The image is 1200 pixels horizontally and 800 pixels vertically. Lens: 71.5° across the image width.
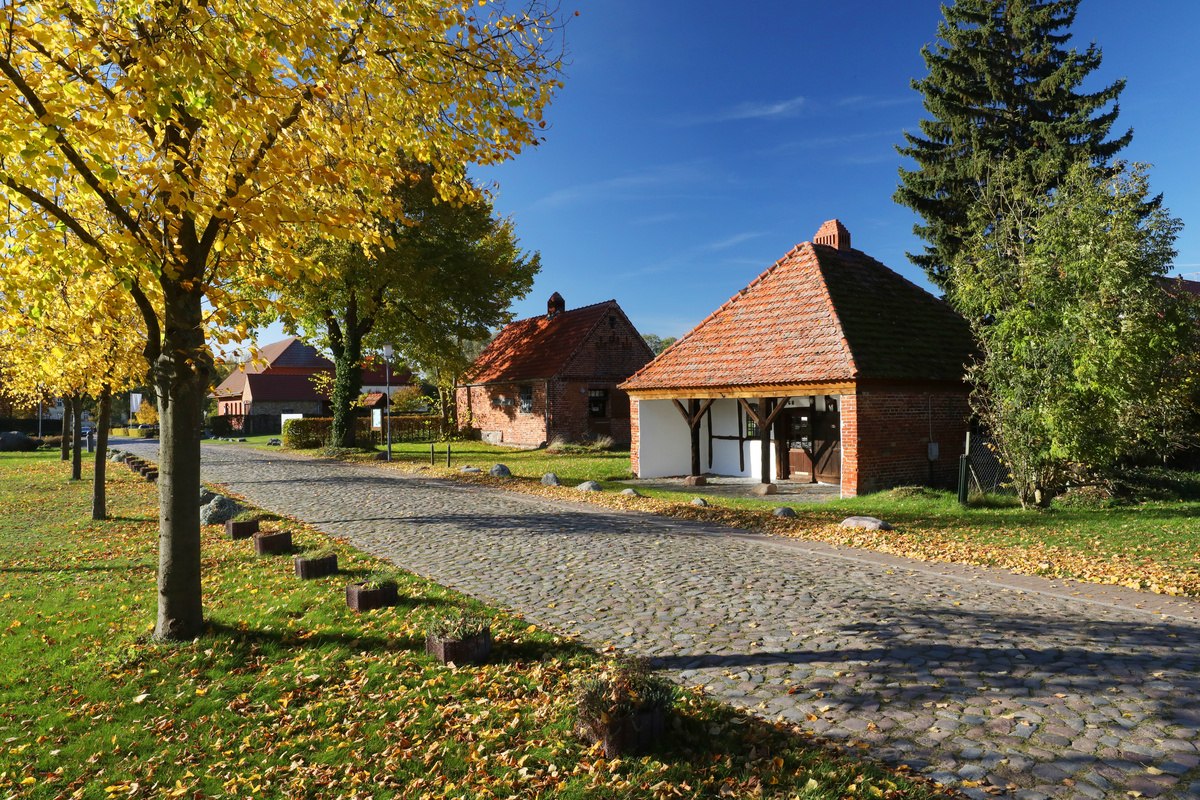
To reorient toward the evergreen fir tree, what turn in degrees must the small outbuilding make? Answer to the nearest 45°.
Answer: approximately 180°

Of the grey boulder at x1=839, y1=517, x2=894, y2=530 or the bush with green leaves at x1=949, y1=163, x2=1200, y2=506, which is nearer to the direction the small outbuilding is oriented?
the grey boulder

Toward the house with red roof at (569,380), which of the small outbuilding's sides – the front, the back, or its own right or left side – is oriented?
right

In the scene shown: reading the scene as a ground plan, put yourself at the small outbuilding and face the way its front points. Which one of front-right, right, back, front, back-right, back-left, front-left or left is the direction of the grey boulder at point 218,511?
front

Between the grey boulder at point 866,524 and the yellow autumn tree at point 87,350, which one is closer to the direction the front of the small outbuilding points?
the yellow autumn tree

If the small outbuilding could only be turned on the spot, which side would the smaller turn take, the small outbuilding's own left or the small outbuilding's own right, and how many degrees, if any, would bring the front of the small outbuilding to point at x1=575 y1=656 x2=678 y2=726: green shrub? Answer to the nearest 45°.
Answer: approximately 45° to the small outbuilding's own left

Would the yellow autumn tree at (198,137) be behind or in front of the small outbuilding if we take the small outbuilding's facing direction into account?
in front

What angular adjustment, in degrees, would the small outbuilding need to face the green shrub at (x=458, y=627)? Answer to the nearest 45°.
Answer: approximately 45° to its left

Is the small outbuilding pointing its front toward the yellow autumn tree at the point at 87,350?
yes

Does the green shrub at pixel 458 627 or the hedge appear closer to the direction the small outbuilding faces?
the green shrub
